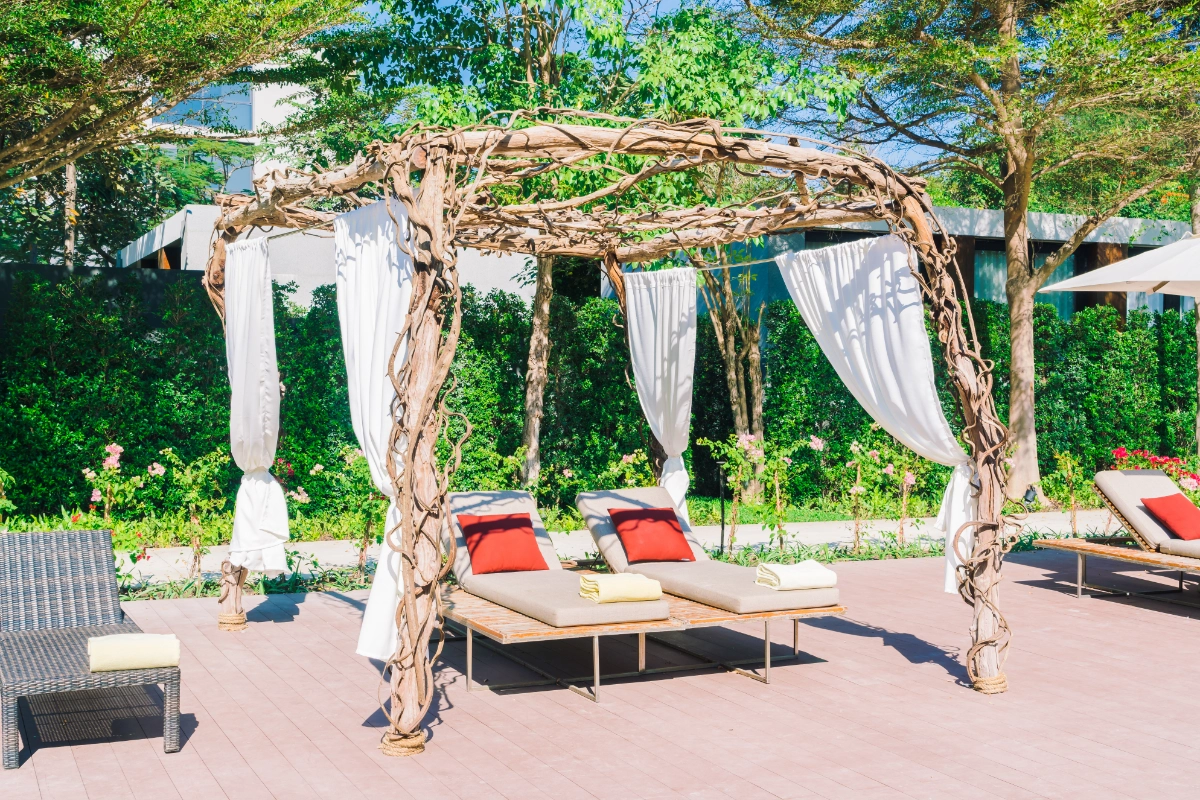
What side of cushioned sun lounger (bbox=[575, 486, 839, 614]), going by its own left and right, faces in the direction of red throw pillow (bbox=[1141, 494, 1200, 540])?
left

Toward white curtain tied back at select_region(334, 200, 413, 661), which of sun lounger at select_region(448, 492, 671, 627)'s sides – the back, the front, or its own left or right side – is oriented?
right

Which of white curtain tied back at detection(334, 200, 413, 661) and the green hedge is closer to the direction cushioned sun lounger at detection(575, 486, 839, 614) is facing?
the white curtain tied back
